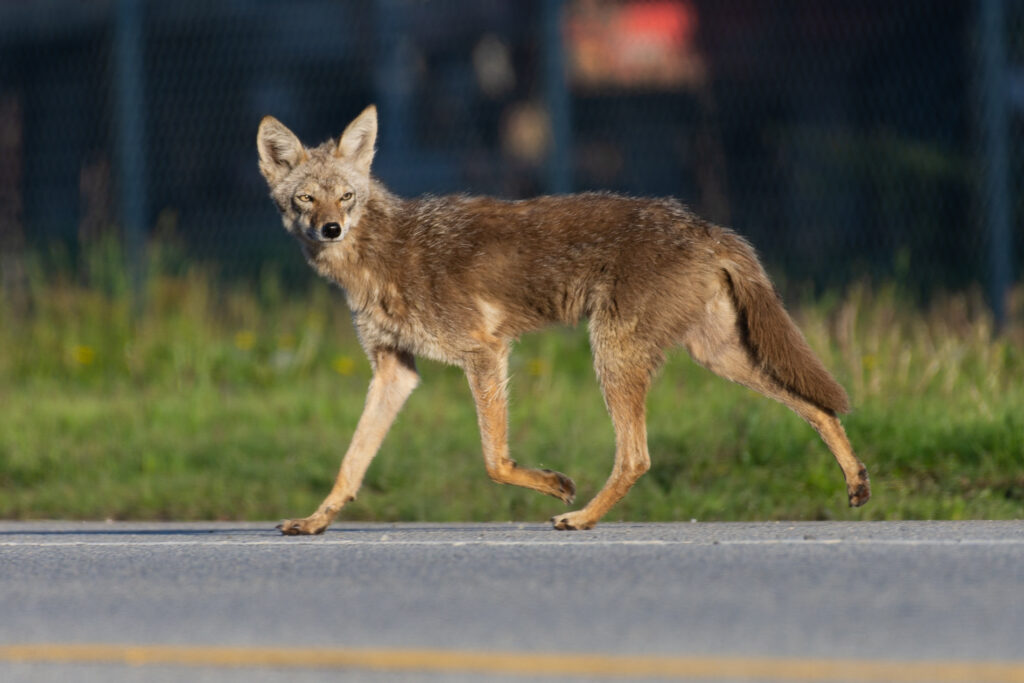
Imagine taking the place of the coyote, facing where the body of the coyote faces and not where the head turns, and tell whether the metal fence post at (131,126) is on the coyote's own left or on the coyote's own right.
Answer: on the coyote's own right

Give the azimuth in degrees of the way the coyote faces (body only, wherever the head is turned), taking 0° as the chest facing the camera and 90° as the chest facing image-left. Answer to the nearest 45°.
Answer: approximately 90°

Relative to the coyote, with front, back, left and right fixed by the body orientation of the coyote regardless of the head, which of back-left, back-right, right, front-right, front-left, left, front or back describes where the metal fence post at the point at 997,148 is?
back-right

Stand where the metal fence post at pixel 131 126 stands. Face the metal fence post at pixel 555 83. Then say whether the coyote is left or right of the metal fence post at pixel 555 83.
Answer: right

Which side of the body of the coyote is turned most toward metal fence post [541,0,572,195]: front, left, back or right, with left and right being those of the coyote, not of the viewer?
right
